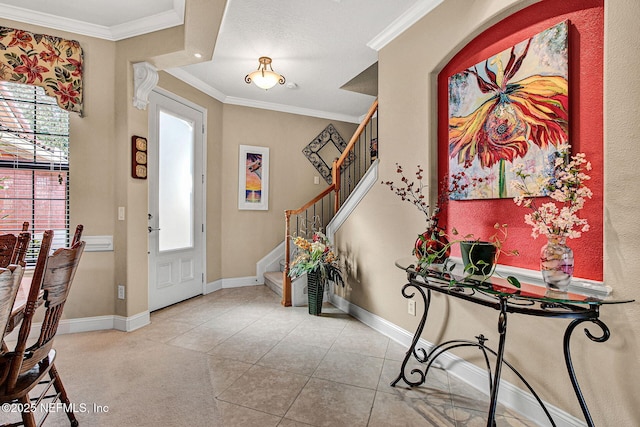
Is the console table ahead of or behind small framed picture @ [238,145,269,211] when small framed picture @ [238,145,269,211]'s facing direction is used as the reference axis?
ahead

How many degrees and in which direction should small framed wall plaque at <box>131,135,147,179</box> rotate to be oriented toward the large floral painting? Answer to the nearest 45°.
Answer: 0° — it already faces it

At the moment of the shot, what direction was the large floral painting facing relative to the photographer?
facing the viewer and to the left of the viewer

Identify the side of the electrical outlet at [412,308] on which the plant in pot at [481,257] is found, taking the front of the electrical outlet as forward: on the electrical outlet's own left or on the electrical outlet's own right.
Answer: on the electrical outlet's own left

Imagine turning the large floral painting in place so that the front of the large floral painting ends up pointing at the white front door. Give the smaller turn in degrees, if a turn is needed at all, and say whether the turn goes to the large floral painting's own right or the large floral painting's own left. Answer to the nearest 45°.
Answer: approximately 45° to the large floral painting's own right

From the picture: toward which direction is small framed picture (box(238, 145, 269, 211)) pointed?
toward the camera

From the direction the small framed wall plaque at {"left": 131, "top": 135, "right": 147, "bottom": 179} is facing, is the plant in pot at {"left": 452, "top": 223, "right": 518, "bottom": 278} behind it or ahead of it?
ahead

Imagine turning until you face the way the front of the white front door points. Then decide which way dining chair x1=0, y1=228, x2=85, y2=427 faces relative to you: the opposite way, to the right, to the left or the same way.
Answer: the opposite way

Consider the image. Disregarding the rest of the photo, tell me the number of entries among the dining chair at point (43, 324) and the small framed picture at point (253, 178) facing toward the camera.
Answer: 1

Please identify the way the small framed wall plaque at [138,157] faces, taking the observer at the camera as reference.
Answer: facing the viewer and to the right of the viewer

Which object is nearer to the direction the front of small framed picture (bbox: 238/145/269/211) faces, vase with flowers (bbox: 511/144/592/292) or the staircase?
the vase with flowers

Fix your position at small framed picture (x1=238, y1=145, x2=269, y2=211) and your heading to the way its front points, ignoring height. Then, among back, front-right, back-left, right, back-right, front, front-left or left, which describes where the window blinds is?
front-right

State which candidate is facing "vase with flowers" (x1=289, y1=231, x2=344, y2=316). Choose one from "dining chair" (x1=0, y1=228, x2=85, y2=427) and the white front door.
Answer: the white front door

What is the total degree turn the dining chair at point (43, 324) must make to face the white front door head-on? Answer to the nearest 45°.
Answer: approximately 90° to its right

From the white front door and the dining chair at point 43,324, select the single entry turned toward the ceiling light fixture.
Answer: the white front door

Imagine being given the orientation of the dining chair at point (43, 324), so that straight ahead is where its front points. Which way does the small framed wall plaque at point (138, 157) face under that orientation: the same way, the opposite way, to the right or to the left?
the opposite way

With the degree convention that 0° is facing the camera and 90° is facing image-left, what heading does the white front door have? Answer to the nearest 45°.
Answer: approximately 315°
